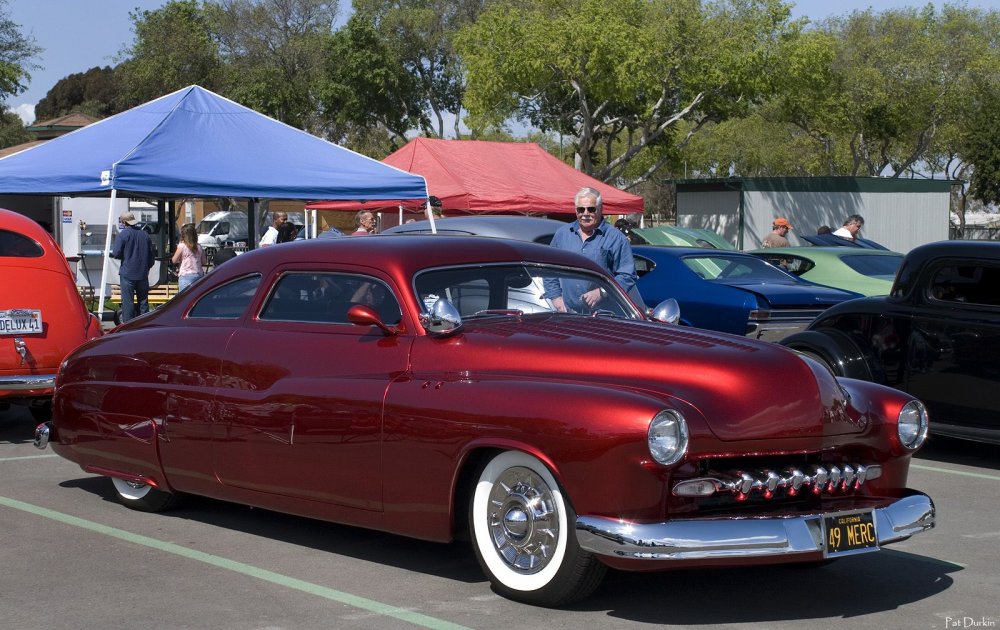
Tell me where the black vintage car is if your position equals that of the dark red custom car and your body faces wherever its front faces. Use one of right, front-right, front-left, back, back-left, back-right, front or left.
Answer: left

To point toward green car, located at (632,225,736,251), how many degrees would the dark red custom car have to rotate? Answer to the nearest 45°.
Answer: approximately 135° to its left

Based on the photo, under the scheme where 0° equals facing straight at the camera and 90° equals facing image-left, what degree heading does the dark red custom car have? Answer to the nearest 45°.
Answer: approximately 315°

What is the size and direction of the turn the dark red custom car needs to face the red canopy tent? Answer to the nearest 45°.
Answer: approximately 135° to its left

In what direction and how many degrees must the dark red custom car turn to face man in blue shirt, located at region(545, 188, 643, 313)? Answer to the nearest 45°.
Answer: approximately 135° to its left

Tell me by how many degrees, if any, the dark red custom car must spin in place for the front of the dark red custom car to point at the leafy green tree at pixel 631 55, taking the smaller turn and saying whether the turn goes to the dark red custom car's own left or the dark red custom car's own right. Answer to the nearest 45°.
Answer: approximately 135° to the dark red custom car's own left

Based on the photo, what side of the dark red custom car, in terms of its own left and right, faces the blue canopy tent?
back
